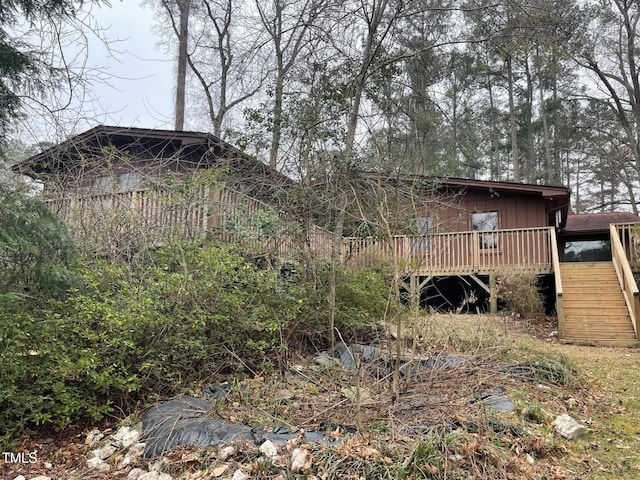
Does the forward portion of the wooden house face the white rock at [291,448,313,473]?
yes

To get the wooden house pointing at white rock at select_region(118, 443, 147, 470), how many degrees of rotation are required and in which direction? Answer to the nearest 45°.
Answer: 0° — it already faces it

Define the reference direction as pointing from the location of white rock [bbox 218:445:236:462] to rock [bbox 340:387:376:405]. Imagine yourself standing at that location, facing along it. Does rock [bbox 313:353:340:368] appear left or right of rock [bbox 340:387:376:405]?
left

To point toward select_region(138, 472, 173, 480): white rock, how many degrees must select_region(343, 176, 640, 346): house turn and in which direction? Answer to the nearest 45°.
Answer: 0° — it already faces it

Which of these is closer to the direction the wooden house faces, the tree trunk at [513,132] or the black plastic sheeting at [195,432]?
the black plastic sheeting

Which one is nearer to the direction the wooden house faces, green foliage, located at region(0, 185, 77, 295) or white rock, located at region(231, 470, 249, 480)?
the white rock

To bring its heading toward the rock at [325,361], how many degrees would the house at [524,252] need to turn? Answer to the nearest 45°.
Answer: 0° — it already faces it

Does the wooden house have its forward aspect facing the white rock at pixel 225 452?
yes

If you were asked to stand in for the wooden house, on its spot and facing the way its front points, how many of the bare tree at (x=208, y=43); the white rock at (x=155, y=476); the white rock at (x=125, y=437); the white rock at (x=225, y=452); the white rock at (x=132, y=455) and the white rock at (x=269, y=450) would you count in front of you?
5

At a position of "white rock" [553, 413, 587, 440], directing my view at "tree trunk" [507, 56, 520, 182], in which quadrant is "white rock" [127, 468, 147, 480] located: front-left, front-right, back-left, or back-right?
back-left

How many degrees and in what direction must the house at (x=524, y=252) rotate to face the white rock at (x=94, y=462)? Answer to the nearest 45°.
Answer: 0° — it already faces it

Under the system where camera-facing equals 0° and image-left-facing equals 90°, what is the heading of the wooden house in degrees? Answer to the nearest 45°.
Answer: approximately 0°
